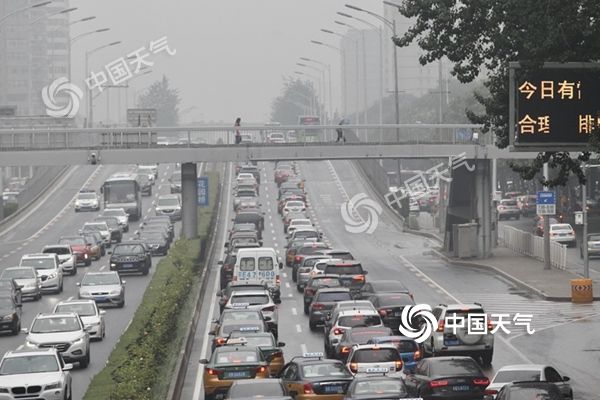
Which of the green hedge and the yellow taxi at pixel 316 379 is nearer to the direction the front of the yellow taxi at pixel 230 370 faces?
the green hedge

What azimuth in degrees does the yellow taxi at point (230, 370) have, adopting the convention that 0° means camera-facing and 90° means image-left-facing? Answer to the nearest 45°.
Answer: approximately 180°

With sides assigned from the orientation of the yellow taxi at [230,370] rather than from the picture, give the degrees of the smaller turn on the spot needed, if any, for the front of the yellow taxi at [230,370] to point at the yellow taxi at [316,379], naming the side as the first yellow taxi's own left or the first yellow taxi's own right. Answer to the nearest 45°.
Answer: approximately 135° to the first yellow taxi's own right
